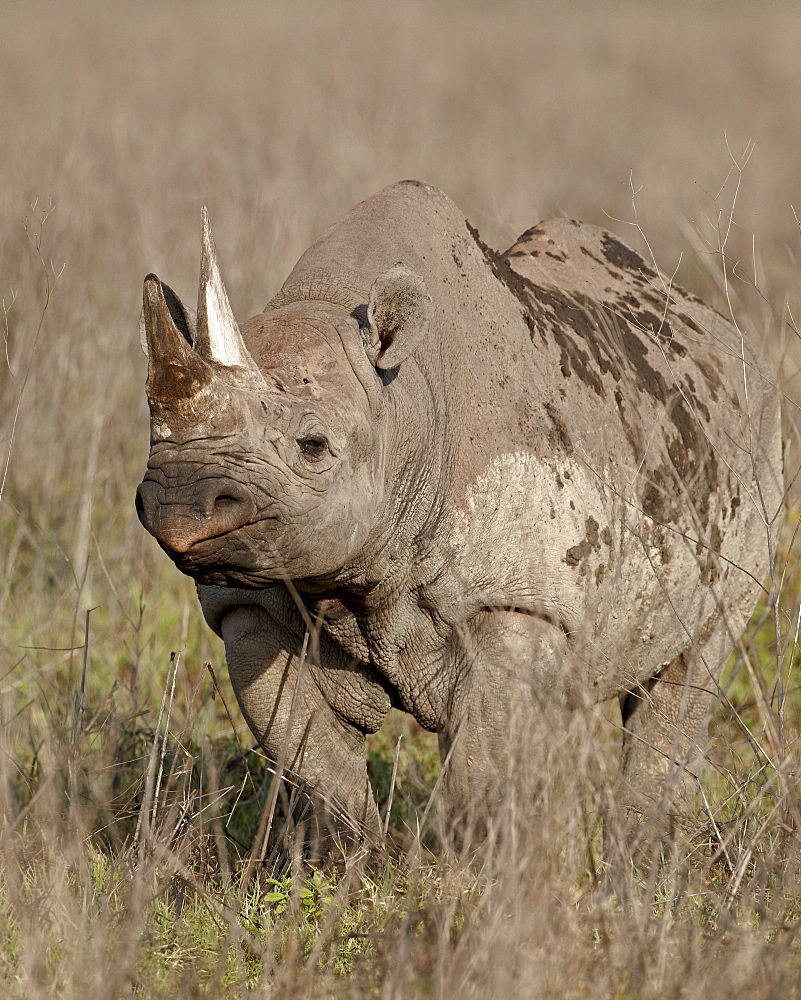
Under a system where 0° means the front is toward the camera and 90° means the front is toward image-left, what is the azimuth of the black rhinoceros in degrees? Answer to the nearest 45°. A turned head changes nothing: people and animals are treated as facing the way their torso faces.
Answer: approximately 45°
